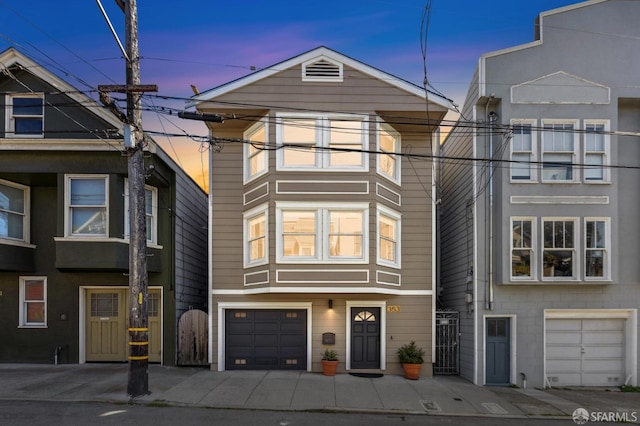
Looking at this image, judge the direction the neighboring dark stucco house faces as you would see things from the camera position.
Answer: facing the viewer

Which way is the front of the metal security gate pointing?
toward the camera

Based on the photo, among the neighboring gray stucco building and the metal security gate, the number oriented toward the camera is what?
2

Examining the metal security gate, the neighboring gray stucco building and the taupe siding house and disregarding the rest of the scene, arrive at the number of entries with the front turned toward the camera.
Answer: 3

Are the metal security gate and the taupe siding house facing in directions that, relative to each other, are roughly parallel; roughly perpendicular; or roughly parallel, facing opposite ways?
roughly parallel

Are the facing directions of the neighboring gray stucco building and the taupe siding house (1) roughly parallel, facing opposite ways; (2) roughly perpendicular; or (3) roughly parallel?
roughly parallel

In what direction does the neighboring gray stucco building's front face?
toward the camera
